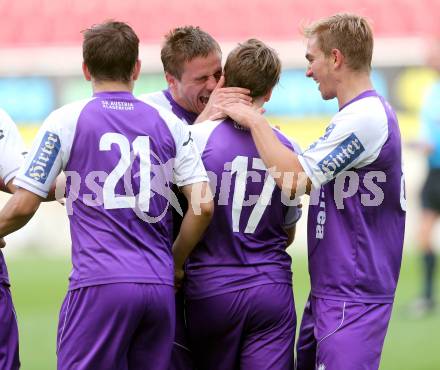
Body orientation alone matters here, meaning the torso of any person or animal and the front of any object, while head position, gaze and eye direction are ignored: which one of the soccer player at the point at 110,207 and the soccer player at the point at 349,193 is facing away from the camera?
the soccer player at the point at 110,207

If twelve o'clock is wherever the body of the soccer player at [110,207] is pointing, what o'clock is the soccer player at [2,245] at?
the soccer player at [2,245] is roughly at 10 o'clock from the soccer player at [110,207].

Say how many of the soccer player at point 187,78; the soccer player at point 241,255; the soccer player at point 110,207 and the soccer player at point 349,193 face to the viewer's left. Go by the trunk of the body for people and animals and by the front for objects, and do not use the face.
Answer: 1

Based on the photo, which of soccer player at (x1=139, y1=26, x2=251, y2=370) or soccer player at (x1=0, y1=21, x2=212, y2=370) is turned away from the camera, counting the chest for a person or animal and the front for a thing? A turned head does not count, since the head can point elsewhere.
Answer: soccer player at (x1=0, y1=21, x2=212, y2=370)

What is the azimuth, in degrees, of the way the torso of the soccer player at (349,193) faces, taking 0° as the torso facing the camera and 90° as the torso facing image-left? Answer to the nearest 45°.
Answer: approximately 90°

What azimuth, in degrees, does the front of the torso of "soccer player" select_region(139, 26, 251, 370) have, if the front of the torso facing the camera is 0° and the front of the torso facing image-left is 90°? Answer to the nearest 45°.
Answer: approximately 315°

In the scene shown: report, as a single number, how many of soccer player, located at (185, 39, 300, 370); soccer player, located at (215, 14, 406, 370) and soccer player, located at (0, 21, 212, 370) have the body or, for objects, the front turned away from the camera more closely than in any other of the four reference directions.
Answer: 2

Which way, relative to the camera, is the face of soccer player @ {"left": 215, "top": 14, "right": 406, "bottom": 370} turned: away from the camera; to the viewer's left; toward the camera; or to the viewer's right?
to the viewer's left

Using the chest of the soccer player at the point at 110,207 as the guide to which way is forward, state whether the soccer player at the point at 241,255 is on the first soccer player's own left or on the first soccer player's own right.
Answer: on the first soccer player's own right

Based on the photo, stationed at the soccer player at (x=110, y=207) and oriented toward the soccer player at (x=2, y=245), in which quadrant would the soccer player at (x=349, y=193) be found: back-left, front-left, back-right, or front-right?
back-right

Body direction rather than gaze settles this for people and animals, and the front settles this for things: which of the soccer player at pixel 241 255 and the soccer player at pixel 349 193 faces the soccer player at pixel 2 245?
the soccer player at pixel 349 193

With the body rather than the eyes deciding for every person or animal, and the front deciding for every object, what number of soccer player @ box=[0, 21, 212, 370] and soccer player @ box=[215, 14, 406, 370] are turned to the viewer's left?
1

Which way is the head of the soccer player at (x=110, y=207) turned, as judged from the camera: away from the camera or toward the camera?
away from the camera

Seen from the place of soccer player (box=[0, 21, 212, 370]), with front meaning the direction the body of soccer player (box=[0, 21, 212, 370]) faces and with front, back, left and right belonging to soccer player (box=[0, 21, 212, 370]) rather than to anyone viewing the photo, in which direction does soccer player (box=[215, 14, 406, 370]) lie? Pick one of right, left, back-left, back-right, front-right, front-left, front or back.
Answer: right

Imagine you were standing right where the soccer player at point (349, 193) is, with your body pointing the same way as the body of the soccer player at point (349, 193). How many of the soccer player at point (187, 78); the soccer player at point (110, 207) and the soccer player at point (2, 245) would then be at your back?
0

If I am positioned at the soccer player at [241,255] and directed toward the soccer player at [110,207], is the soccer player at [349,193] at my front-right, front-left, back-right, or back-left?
back-left

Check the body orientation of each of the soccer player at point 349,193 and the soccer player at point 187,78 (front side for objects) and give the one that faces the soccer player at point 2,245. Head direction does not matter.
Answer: the soccer player at point 349,193

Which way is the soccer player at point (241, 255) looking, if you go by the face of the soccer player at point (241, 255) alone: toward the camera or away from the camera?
away from the camera

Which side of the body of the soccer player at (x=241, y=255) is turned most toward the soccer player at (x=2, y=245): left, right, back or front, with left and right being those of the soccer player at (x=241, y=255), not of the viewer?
left

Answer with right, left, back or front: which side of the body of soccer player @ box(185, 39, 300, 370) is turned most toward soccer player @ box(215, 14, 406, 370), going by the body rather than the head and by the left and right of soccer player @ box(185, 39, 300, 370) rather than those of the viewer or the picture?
right
